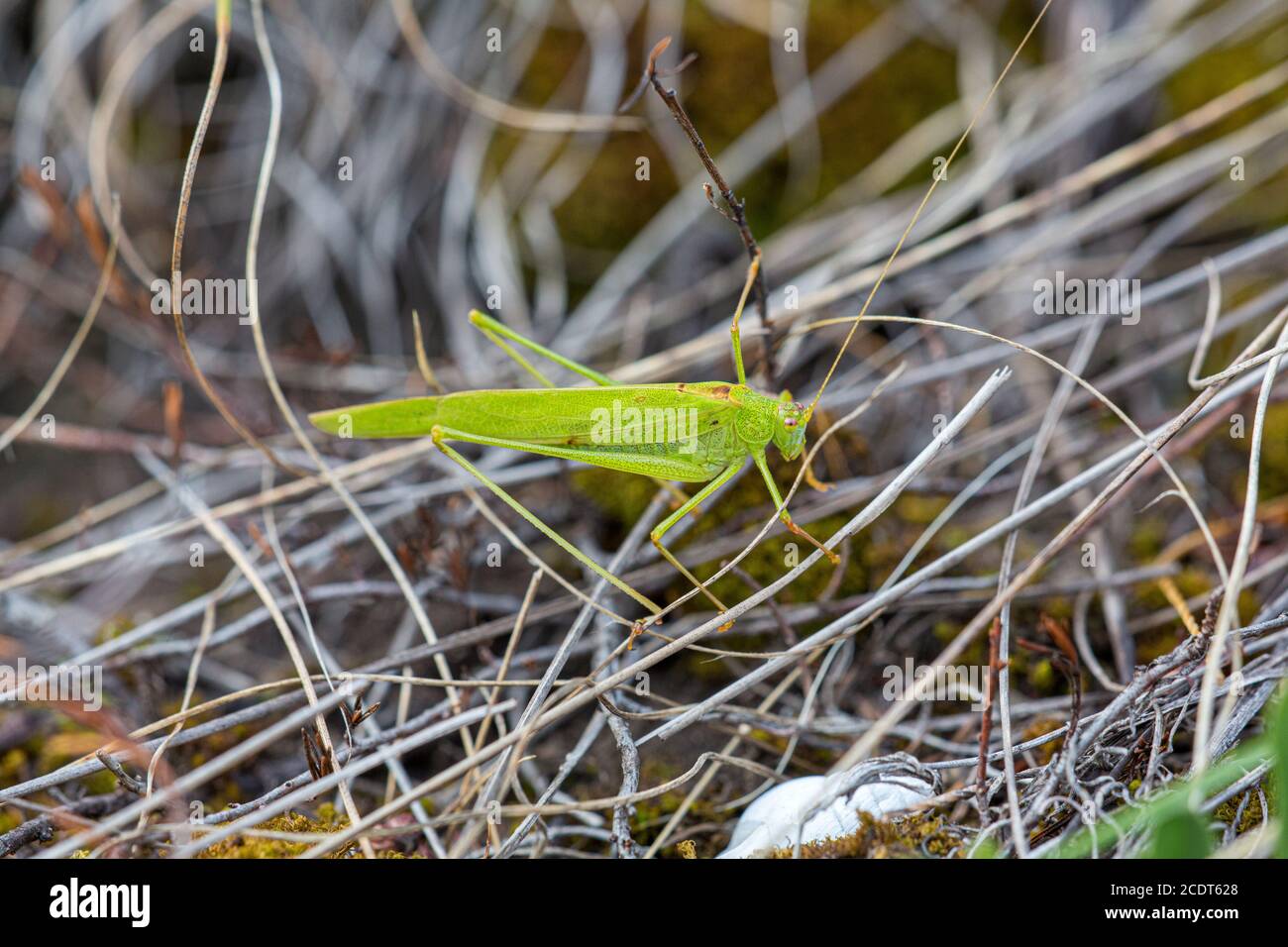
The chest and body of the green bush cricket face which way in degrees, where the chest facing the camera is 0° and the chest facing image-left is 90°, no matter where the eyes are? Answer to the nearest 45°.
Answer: approximately 270°

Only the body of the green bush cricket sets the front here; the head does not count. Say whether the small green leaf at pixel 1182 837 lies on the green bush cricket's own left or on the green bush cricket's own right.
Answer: on the green bush cricket's own right

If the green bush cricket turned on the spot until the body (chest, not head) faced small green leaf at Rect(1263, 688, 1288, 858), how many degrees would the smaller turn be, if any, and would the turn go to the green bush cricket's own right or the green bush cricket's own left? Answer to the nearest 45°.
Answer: approximately 45° to the green bush cricket's own right
